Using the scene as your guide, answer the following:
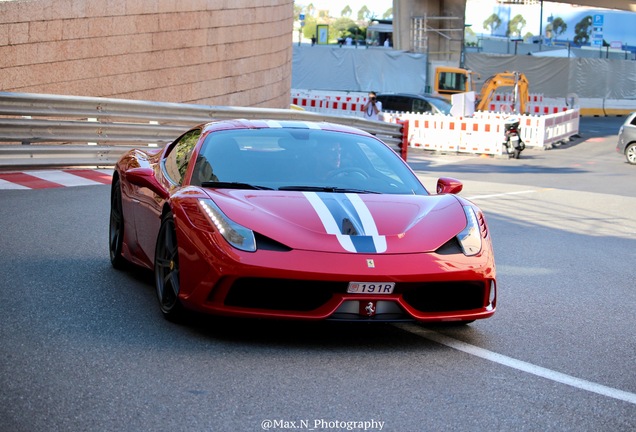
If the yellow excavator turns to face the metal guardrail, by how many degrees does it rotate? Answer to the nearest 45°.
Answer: approximately 90° to its right

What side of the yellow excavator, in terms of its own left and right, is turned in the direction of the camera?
right

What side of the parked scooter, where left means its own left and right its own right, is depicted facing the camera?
back

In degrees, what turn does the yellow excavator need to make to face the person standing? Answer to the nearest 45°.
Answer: approximately 90° to its right

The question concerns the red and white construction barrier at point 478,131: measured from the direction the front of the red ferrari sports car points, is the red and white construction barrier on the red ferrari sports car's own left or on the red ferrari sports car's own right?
on the red ferrari sports car's own left

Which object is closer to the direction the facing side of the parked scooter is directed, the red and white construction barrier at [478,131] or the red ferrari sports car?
the red and white construction barrier

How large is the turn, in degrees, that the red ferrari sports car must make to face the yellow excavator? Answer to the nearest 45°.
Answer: approximately 135° to its left

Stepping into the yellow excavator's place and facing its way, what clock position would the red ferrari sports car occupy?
The red ferrari sports car is roughly at 3 o'clock from the yellow excavator.

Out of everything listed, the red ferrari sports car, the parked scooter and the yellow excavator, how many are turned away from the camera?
1

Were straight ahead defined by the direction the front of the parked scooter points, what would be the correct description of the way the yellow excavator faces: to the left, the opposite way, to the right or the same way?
to the right

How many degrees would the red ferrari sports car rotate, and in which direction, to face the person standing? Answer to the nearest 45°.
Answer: approximately 135° to its left
